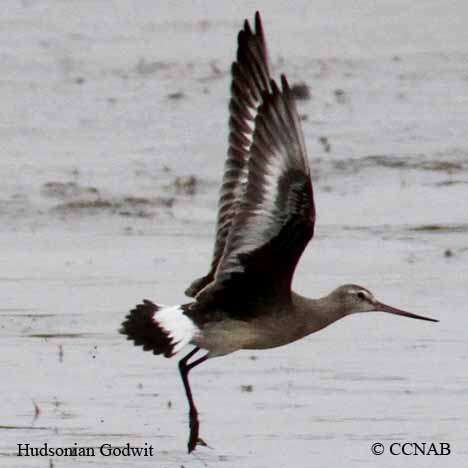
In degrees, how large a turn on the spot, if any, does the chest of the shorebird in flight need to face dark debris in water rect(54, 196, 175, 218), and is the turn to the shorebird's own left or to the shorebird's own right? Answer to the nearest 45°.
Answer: approximately 90° to the shorebird's own left

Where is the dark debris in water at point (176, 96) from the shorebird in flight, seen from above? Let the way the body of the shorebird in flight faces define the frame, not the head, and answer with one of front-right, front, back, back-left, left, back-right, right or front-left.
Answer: left

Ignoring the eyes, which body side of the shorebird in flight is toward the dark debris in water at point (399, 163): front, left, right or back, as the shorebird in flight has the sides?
left

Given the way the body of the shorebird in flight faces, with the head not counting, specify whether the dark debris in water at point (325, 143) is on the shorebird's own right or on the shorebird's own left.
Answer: on the shorebird's own left

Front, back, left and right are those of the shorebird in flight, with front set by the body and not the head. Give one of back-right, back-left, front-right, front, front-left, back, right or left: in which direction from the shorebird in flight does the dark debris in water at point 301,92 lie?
left

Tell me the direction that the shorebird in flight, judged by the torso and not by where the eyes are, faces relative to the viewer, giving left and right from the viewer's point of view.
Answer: facing to the right of the viewer
